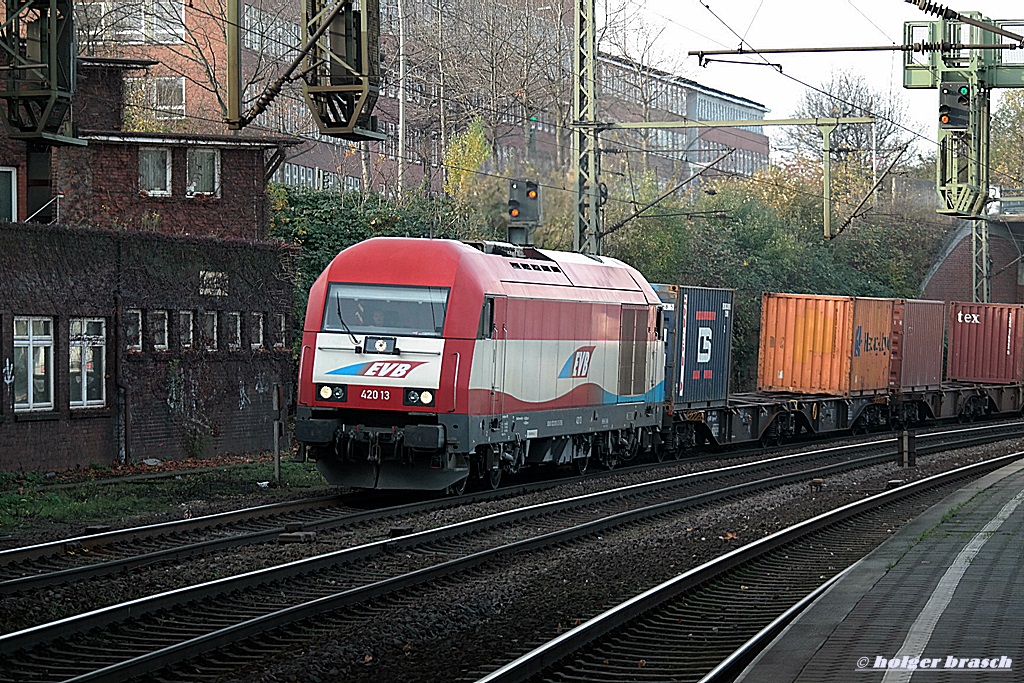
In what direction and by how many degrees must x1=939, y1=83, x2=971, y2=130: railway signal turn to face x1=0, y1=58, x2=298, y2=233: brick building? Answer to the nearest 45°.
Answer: approximately 90° to its right

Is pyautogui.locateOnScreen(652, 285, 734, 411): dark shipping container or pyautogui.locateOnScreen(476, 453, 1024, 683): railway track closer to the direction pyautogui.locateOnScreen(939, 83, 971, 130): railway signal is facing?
the railway track

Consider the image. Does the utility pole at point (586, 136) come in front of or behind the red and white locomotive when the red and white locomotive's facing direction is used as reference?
behind

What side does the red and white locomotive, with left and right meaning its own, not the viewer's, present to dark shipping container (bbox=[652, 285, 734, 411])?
back

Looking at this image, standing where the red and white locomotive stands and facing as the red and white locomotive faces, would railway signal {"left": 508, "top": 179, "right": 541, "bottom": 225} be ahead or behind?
behind

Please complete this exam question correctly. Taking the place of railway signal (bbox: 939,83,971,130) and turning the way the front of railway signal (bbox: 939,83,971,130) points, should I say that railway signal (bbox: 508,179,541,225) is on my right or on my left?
on my right

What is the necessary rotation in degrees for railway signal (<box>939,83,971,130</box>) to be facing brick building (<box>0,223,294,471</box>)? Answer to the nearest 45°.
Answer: approximately 90° to its right

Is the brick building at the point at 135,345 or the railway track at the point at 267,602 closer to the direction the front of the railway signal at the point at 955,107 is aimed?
the railway track

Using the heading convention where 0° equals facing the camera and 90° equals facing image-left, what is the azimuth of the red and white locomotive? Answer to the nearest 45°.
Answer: approximately 45°

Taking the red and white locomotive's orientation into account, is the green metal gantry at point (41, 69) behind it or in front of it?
in front

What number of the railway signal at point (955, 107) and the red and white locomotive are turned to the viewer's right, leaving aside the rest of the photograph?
0
